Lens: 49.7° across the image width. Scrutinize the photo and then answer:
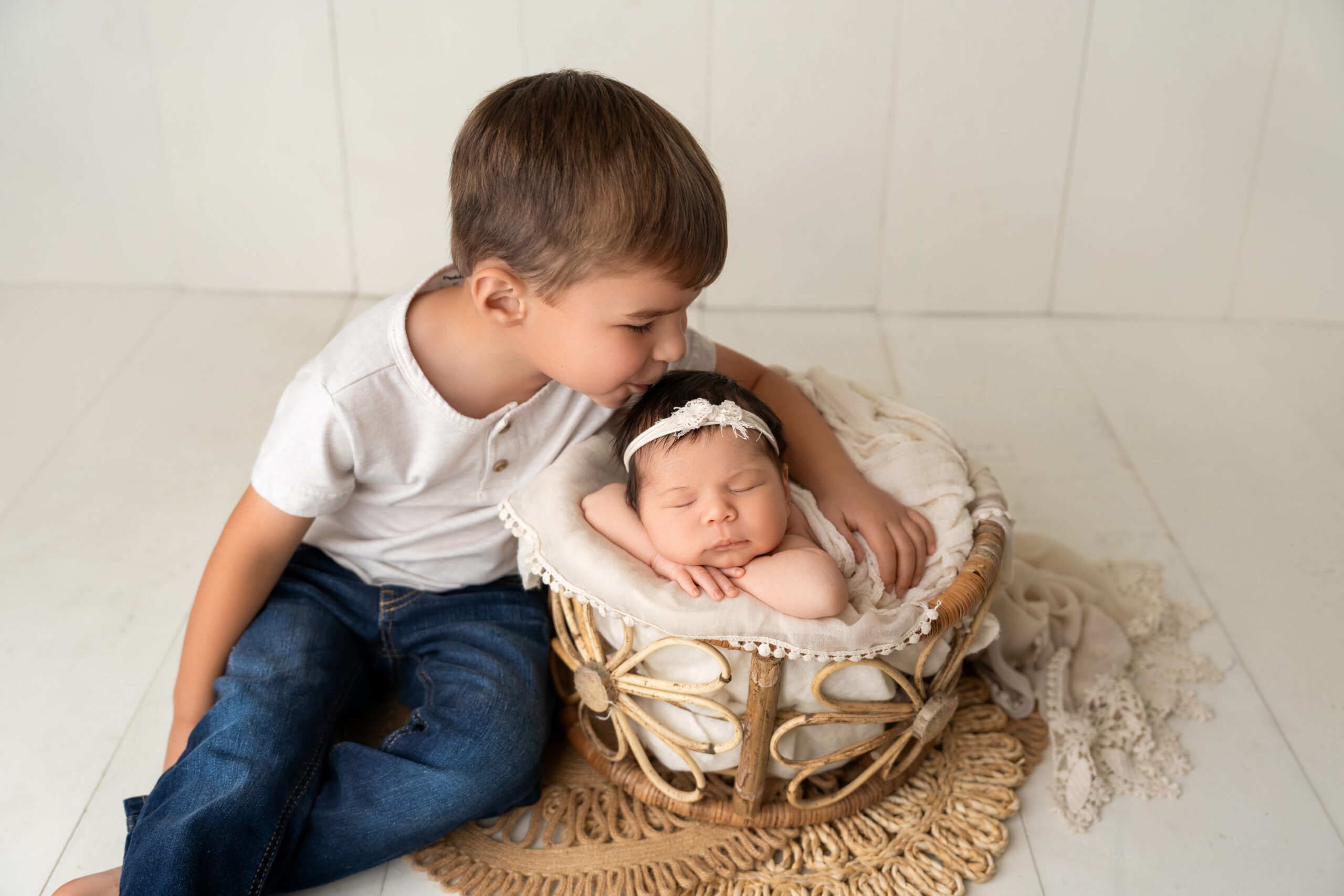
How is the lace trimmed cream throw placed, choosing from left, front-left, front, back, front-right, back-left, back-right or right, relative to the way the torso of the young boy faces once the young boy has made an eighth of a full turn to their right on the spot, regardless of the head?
left

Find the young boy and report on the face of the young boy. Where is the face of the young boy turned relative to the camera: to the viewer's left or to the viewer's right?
to the viewer's right

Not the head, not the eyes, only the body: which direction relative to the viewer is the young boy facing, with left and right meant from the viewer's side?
facing the viewer and to the right of the viewer
